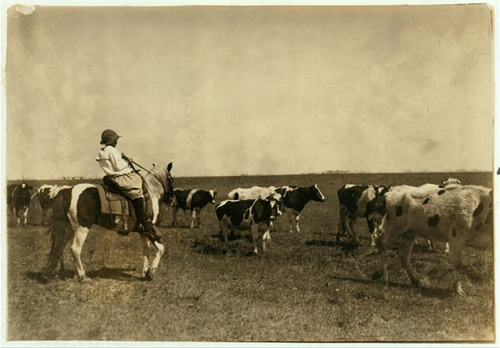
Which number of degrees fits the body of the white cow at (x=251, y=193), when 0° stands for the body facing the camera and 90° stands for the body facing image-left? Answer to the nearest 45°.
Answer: approximately 270°

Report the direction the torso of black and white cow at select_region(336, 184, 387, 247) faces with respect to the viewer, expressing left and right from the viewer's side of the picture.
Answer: facing to the right of the viewer

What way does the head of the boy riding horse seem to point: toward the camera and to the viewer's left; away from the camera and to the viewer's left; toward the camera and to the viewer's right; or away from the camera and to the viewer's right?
away from the camera and to the viewer's right
